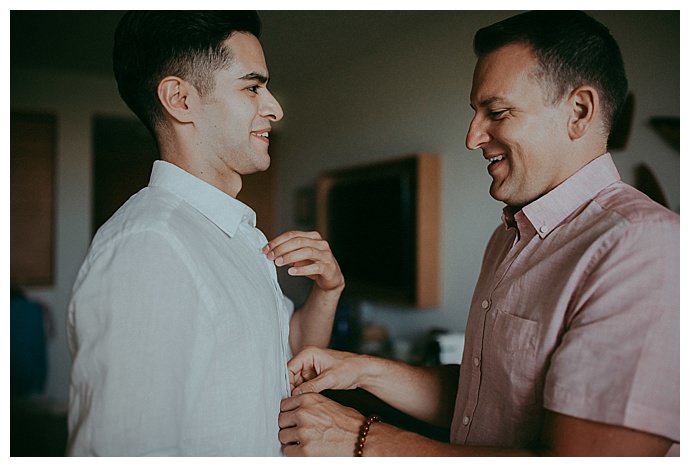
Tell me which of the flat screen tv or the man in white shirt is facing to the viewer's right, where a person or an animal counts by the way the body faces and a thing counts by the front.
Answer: the man in white shirt

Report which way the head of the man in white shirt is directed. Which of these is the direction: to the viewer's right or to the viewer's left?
to the viewer's right

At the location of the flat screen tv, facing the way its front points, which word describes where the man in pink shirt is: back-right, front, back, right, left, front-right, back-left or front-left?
front-left

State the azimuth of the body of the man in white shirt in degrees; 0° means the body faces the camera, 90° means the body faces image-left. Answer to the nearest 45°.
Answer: approximately 270°

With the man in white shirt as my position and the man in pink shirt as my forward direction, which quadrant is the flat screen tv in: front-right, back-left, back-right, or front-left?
front-left

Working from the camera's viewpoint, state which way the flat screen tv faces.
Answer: facing the viewer and to the left of the viewer

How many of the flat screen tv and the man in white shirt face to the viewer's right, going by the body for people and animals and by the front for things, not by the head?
1
